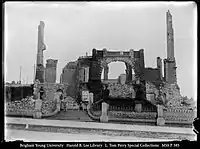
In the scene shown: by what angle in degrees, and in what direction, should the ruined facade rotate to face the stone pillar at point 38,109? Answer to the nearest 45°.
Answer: approximately 90° to its right

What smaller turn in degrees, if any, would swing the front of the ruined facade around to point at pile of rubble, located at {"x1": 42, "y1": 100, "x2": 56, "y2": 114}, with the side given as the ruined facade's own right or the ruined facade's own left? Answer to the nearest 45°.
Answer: approximately 90° to the ruined facade's own right

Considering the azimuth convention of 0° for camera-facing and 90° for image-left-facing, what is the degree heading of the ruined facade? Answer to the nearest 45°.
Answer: approximately 0°
